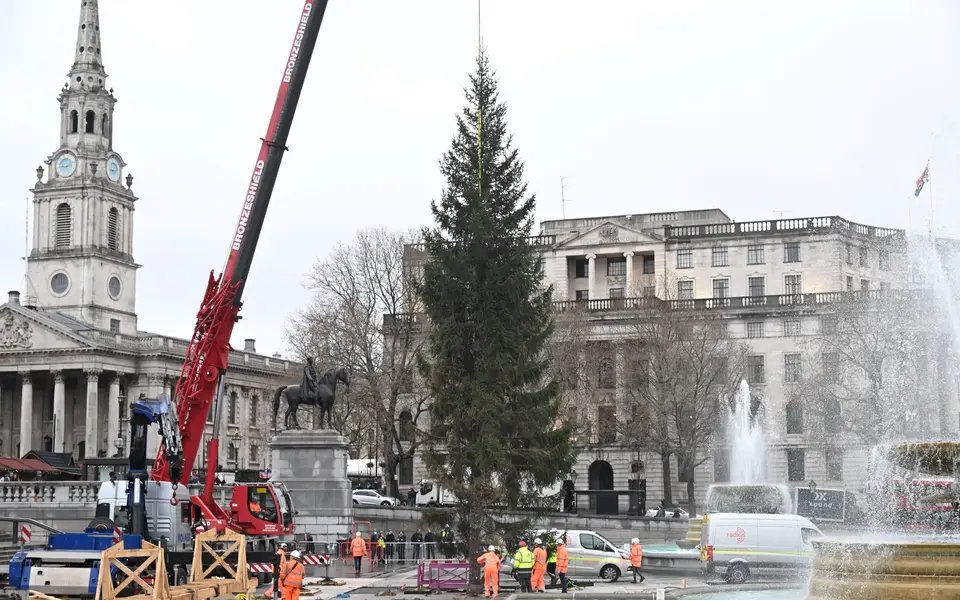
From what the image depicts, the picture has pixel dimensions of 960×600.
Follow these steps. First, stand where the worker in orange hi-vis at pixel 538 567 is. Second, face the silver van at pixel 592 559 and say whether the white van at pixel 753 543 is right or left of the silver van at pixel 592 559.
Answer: right

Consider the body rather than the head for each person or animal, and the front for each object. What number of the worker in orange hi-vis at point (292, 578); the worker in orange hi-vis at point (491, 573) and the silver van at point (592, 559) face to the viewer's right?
1

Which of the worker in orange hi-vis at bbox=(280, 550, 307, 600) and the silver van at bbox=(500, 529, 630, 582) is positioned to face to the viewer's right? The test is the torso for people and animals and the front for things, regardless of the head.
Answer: the silver van

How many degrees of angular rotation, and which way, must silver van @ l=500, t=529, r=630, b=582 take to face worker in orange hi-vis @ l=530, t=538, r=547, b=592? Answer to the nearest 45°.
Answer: approximately 90° to its right

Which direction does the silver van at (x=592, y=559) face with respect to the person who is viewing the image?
facing to the right of the viewer

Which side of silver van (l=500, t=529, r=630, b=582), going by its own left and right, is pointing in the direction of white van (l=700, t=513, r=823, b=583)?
front
